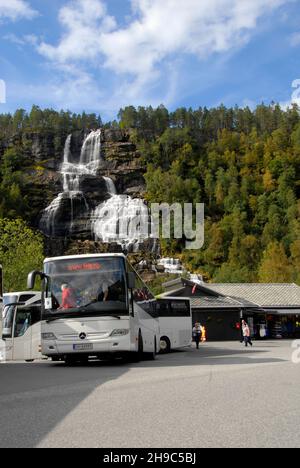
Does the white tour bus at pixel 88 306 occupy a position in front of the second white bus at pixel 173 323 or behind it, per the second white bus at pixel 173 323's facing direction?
in front

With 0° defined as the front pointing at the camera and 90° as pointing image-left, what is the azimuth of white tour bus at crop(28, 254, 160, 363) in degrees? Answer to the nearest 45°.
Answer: approximately 0°

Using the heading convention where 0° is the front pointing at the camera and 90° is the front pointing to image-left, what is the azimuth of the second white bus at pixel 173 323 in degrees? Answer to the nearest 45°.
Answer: approximately 45°

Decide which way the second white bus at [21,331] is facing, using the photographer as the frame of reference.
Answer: facing the viewer and to the left of the viewer

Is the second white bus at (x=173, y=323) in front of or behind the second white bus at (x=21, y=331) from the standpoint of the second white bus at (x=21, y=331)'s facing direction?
behind

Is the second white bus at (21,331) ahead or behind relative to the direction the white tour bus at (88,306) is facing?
behind

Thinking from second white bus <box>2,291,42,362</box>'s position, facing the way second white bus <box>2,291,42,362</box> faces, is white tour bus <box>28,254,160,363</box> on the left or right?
on its left

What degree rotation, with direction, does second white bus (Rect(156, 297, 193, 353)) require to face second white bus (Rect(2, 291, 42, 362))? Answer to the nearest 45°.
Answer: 0° — it already faces it

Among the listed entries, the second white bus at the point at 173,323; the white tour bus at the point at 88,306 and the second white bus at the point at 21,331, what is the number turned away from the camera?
0

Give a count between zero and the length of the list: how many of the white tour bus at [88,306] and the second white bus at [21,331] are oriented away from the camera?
0

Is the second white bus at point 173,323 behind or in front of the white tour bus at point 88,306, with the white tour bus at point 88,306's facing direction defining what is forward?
behind

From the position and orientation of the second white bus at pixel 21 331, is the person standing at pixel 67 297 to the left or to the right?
on its left
